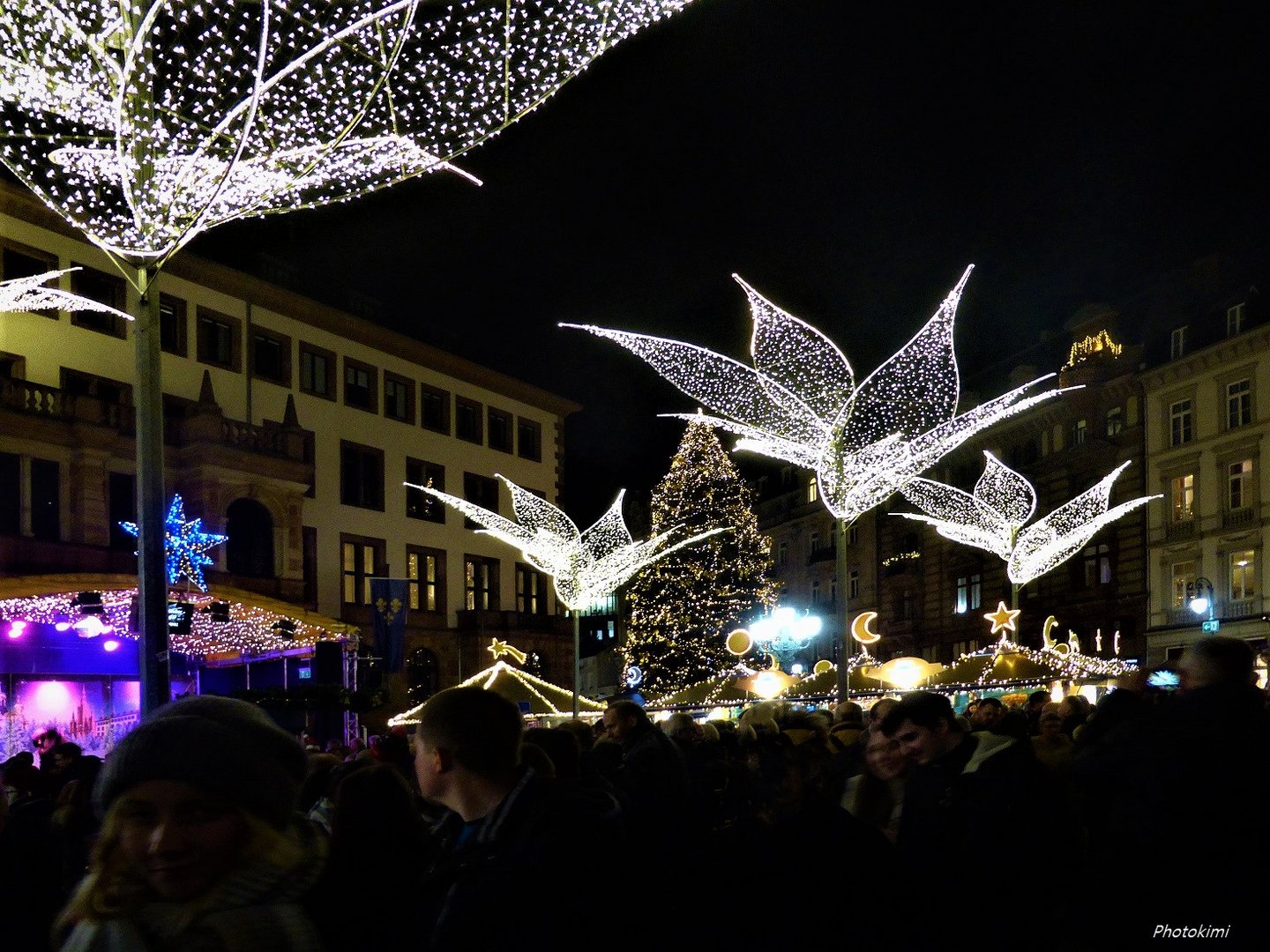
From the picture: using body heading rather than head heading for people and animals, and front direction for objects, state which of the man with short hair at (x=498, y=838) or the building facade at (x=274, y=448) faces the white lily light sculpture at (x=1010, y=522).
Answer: the building facade

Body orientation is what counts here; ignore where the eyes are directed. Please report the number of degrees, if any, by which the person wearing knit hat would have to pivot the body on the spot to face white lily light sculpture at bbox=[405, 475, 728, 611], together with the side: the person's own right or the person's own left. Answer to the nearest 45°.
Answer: approximately 135° to the person's own right

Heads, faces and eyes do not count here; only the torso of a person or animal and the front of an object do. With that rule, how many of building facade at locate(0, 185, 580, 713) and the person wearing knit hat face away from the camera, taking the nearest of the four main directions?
0

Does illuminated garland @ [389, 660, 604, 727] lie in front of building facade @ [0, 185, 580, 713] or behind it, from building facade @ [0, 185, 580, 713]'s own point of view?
in front

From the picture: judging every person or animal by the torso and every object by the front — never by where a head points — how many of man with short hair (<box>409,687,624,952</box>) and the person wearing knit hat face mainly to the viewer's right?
0

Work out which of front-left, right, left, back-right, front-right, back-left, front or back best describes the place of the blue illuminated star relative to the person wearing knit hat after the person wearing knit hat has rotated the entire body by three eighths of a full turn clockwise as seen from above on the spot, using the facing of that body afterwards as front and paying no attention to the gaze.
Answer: front

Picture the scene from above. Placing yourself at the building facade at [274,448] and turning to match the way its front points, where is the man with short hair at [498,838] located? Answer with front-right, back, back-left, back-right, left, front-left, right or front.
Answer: front-right

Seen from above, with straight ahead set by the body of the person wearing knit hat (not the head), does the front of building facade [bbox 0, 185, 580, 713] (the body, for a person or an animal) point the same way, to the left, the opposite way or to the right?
to the left

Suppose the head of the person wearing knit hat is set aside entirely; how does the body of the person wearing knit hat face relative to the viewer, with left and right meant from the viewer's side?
facing the viewer and to the left of the viewer
